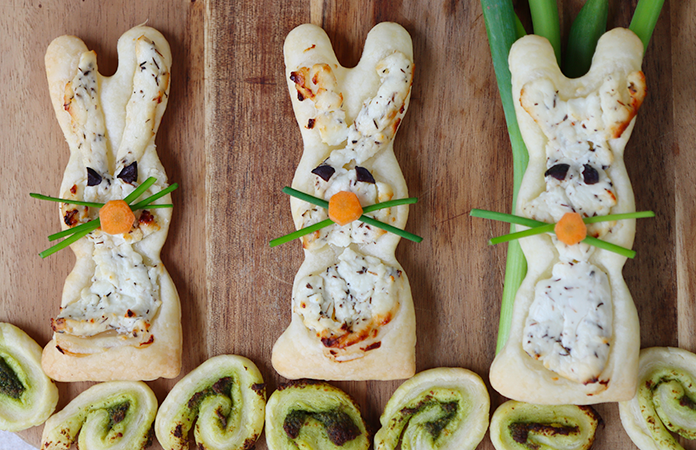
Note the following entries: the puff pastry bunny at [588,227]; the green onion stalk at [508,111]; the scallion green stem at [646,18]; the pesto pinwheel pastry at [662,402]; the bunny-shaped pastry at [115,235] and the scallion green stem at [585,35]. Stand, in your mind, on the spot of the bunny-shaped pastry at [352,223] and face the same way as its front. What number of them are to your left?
5

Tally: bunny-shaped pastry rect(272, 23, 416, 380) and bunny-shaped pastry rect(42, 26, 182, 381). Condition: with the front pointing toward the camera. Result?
2

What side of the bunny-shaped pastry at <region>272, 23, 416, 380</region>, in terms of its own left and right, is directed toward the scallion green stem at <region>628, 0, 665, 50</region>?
left

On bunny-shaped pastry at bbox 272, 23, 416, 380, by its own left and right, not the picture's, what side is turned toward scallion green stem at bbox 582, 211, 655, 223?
left

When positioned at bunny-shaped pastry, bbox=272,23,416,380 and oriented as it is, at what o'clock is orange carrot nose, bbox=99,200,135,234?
The orange carrot nose is roughly at 3 o'clock from the bunny-shaped pastry.

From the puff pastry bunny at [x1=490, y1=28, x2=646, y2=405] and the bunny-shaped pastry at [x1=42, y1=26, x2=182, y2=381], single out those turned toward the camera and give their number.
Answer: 2

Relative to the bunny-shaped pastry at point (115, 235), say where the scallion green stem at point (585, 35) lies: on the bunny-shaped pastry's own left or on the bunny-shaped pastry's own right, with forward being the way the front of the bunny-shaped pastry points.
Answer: on the bunny-shaped pastry's own left

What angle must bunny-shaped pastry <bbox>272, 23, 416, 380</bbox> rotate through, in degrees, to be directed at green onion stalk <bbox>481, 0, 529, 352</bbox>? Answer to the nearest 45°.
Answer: approximately 90° to its left

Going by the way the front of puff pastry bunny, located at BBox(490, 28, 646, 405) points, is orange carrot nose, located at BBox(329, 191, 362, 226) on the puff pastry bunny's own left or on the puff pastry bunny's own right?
on the puff pastry bunny's own right
